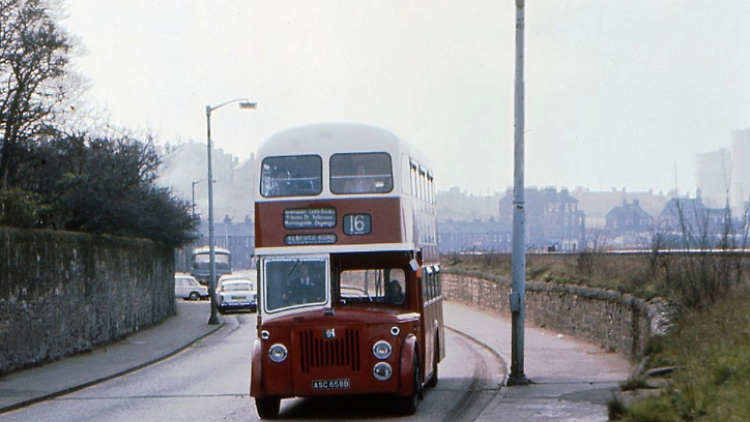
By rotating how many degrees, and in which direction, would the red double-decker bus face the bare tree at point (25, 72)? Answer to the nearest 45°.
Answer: approximately 135° to its right

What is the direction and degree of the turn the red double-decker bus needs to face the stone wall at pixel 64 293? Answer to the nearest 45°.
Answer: approximately 135° to its right

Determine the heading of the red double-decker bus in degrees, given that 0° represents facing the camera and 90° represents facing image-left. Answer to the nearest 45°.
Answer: approximately 0°

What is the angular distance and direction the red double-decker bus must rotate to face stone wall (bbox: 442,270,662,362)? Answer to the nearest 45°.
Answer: approximately 135° to its left
